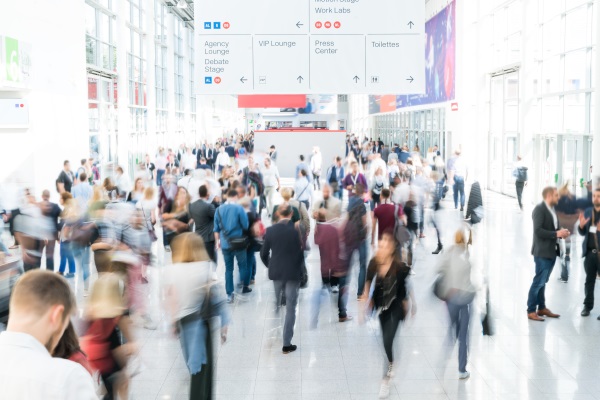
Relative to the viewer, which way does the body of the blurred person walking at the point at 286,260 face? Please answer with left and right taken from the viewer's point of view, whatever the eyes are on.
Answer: facing away from the viewer

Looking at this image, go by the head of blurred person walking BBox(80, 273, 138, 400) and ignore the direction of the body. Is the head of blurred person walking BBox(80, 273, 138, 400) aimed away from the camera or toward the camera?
away from the camera

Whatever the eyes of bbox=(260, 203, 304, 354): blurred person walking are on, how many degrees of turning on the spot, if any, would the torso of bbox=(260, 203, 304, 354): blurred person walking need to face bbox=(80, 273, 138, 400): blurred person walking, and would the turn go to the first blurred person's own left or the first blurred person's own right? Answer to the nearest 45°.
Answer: approximately 135° to the first blurred person's own left

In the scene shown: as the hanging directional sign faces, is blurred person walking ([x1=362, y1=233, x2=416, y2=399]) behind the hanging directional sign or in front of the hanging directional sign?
in front

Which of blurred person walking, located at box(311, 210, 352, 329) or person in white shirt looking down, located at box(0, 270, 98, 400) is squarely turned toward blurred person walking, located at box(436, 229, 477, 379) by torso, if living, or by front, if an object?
person in white shirt looking down, located at box(0, 270, 98, 400)

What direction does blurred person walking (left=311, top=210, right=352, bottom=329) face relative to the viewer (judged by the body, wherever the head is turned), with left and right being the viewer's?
facing away from the viewer and to the right of the viewer

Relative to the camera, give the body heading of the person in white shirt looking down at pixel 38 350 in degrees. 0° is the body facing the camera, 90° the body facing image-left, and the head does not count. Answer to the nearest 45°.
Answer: approximately 225°

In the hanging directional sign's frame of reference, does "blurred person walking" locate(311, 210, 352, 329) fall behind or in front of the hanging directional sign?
in front

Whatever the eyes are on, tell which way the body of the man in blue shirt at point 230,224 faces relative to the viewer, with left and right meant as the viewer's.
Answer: facing away from the viewer
